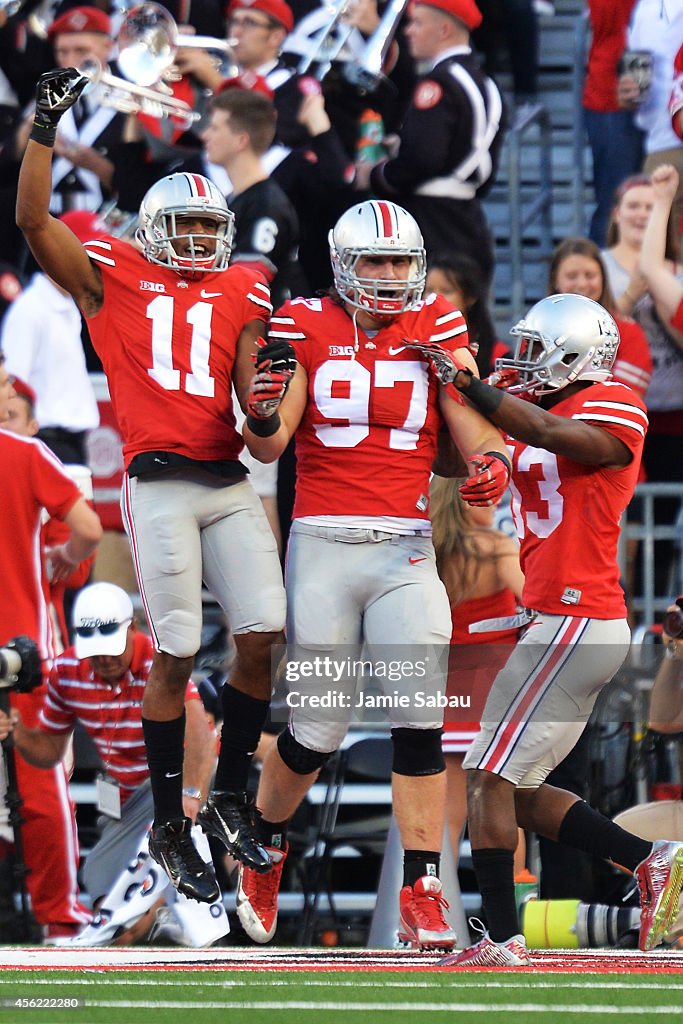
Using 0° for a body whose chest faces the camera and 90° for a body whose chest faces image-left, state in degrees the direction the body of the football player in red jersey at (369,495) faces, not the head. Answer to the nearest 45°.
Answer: approximately 0°

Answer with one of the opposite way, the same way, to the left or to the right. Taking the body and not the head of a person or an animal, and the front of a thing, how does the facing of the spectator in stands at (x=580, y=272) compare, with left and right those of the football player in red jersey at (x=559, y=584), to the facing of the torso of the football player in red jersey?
to the left

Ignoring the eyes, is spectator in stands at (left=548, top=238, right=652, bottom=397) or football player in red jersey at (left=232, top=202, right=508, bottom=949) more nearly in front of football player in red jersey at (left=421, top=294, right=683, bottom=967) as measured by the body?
the football player in red jersey

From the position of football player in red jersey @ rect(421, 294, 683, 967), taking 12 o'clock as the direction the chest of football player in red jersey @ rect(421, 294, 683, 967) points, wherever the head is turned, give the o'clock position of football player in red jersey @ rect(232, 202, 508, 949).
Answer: football player in red jersey @ rect(232, 202, 508, 949) is roughly at 12 o'clock from football player in red jersey @ rect(421, 294, 683, 967).

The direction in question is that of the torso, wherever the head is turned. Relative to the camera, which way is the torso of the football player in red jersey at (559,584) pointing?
to the viewer's left

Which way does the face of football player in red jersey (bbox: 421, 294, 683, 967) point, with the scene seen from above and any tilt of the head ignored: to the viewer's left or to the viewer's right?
to the viewer's left
